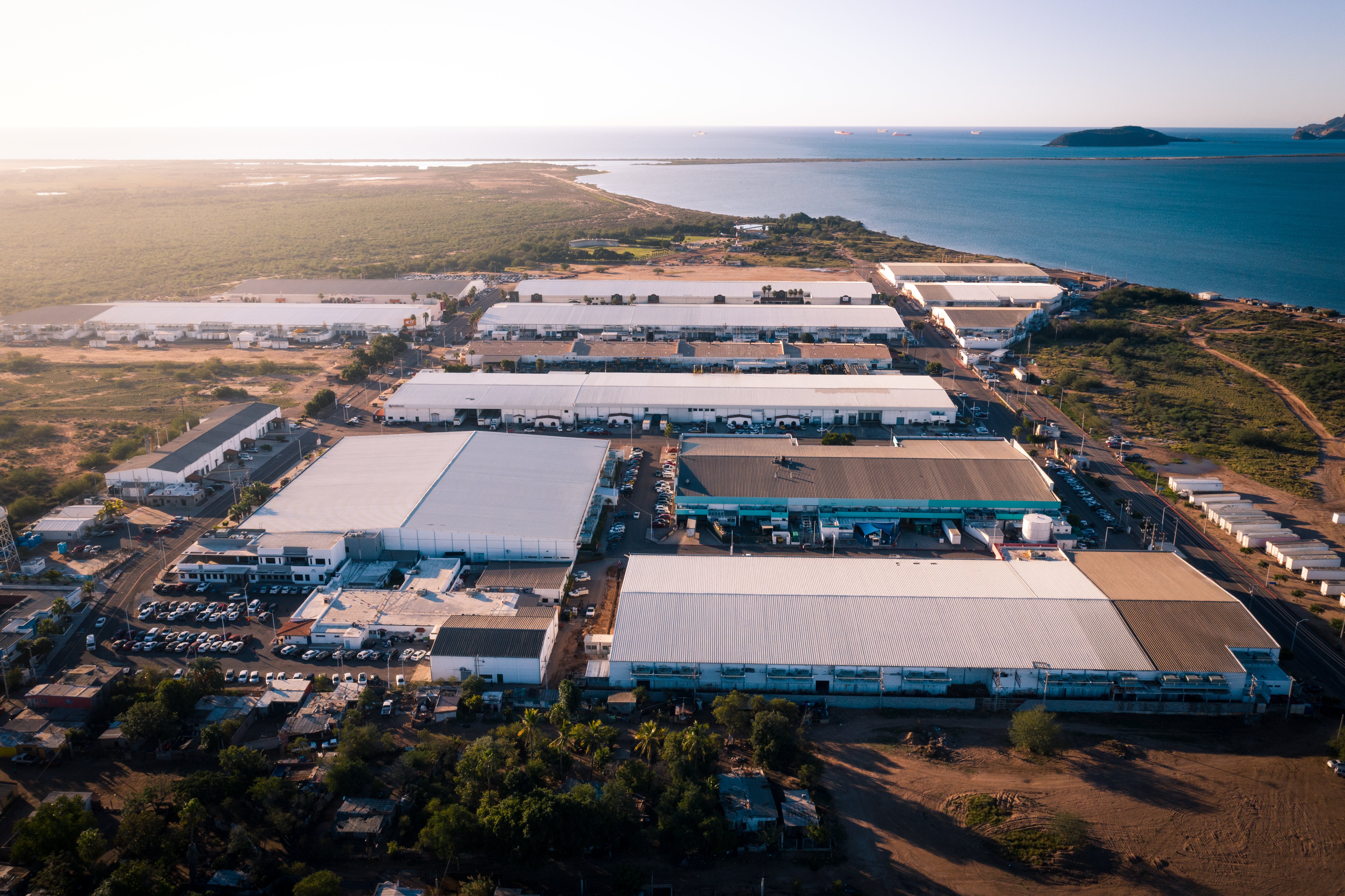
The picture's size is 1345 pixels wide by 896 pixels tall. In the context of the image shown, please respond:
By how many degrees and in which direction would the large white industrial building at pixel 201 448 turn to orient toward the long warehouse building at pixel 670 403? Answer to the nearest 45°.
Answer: approximately 45° to its left

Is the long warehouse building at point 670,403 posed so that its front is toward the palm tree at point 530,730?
yes

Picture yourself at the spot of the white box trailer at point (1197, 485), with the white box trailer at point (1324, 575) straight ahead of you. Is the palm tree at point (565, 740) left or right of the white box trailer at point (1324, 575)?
right

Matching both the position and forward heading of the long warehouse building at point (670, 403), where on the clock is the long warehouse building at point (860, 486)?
the long warehouse building at point (860, 486) is roughly at 11 o'clock from the long warehouse building at point (670, 403).

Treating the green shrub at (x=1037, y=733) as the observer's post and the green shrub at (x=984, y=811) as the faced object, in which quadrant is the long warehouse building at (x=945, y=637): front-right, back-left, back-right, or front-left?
back-right

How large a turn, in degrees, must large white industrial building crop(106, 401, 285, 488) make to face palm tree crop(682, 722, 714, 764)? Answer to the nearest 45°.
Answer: approximately 45° to its right

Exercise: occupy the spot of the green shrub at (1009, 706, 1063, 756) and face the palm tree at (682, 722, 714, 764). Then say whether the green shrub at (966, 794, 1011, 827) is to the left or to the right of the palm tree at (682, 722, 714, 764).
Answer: left

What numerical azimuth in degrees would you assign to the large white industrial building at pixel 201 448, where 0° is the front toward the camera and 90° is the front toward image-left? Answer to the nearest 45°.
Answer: approximately 315°

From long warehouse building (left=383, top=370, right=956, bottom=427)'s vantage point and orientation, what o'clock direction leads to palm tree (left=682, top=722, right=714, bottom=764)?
The palm tree is roughly at 12 o'clock from the long warehouse building.

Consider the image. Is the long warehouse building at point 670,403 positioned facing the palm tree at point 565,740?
yes

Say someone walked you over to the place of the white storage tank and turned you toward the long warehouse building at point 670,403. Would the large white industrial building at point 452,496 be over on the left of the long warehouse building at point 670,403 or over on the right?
left
